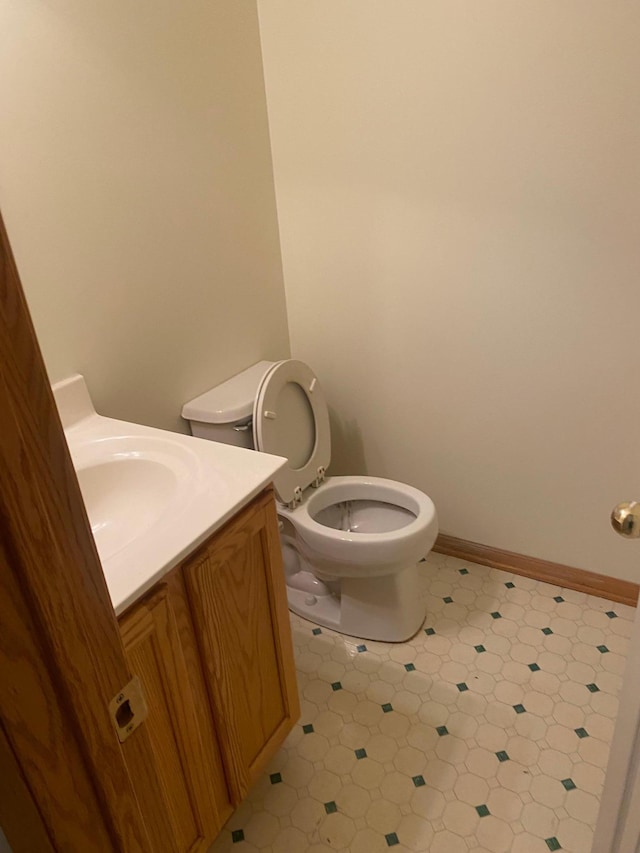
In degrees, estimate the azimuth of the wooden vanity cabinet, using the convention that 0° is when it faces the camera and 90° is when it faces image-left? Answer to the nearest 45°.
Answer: approximately 315°

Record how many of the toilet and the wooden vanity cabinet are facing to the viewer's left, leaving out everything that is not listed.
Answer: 0

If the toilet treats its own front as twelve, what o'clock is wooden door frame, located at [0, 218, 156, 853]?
The wooden door frame is roughly at 2 o'clock from the toilet.

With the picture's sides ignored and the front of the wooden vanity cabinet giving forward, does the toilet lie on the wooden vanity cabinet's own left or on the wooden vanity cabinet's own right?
on the wooden vanity cabinet's own left

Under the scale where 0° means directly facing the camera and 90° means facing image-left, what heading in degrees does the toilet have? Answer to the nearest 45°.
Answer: approximately 315°
